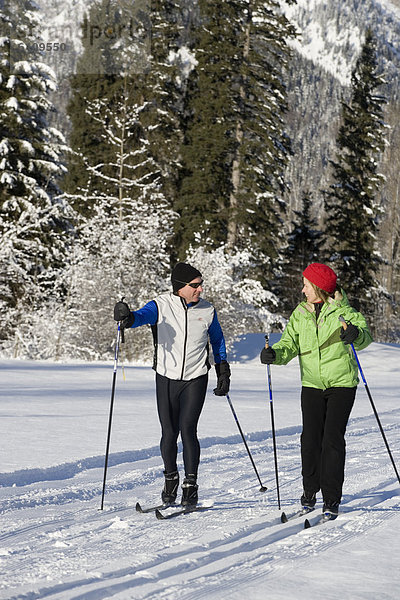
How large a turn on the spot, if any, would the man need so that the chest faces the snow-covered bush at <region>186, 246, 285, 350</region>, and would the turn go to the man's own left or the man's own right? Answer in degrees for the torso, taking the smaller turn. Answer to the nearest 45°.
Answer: approximately 180°

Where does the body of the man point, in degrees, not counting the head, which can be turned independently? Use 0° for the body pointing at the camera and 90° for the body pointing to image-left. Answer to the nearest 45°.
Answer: approximately 0°

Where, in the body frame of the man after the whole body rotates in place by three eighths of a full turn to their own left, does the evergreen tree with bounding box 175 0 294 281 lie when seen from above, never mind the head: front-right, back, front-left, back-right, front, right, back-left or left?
front-left

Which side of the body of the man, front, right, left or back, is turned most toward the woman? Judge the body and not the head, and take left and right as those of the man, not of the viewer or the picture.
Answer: left

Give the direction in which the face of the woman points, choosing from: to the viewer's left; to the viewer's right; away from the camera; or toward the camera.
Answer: to the viewer's left

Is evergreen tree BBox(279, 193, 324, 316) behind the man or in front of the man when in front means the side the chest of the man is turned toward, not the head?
behind

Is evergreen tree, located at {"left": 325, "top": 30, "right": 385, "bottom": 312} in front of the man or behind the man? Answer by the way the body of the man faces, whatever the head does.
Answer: behind

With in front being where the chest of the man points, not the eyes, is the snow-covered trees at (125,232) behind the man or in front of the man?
behind
